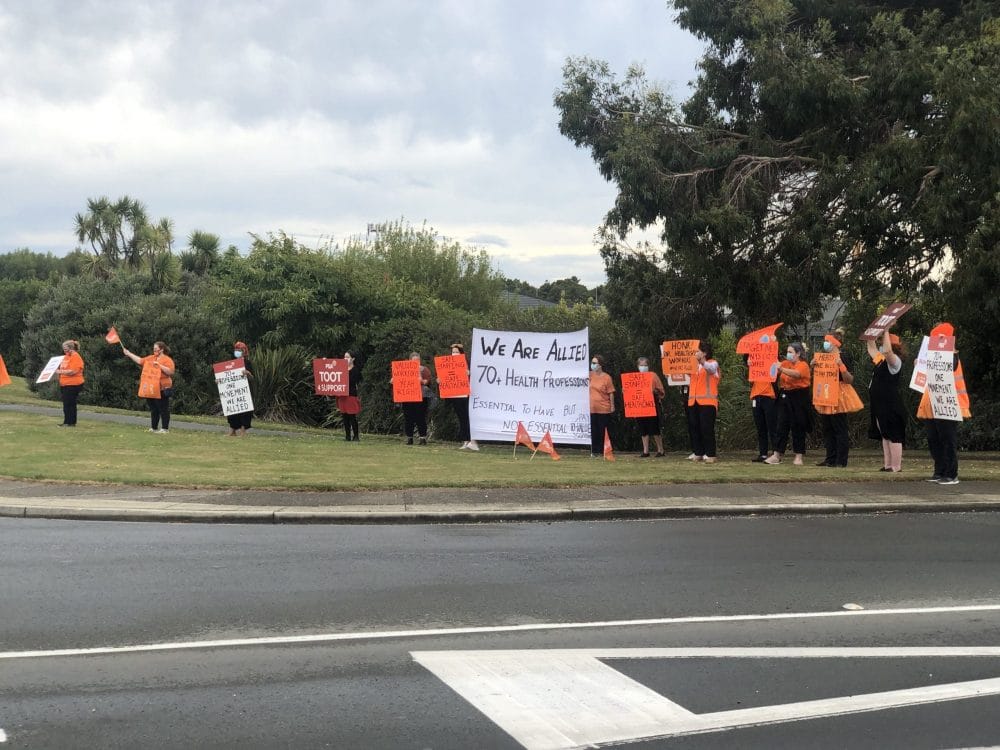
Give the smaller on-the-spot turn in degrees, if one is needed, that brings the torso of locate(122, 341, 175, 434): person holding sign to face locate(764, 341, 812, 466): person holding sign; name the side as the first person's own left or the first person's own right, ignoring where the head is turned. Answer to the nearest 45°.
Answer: approximately 90° to the first person's own left

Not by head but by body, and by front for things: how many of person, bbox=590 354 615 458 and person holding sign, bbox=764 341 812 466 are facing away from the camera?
0

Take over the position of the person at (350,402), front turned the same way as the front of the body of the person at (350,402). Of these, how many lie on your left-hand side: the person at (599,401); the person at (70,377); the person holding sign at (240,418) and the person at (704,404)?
2

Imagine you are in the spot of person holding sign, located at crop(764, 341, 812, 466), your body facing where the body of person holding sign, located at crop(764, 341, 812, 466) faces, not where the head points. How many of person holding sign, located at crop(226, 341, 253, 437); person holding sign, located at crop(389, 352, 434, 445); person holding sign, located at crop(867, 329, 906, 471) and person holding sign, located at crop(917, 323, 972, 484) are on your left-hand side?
2

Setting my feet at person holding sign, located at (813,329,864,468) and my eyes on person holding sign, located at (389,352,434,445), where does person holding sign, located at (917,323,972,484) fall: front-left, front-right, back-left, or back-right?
back-left

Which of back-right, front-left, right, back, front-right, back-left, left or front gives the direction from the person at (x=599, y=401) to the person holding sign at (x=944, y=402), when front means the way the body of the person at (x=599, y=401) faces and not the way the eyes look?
left

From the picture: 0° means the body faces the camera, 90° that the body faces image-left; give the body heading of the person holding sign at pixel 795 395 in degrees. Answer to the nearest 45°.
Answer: approximately 45°

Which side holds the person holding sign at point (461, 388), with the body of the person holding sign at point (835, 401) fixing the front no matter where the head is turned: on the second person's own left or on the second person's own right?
on the second person's own right

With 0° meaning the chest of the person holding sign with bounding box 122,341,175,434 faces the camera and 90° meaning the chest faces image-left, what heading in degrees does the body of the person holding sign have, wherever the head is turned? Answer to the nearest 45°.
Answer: approximately 45°

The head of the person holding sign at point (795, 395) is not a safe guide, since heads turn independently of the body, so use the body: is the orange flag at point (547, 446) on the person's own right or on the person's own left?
on the person's own right
